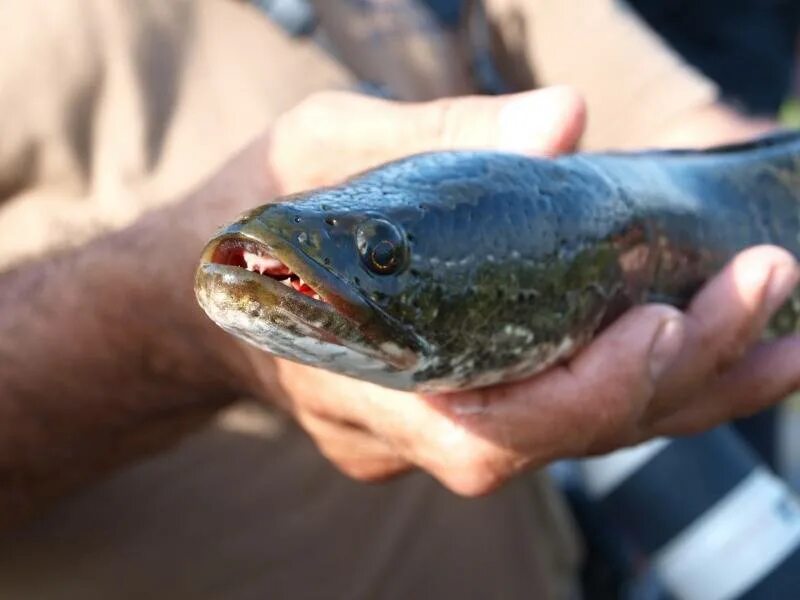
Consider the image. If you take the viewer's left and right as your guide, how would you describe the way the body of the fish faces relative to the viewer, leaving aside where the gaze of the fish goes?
facing the viewer and to the left of the viewer
